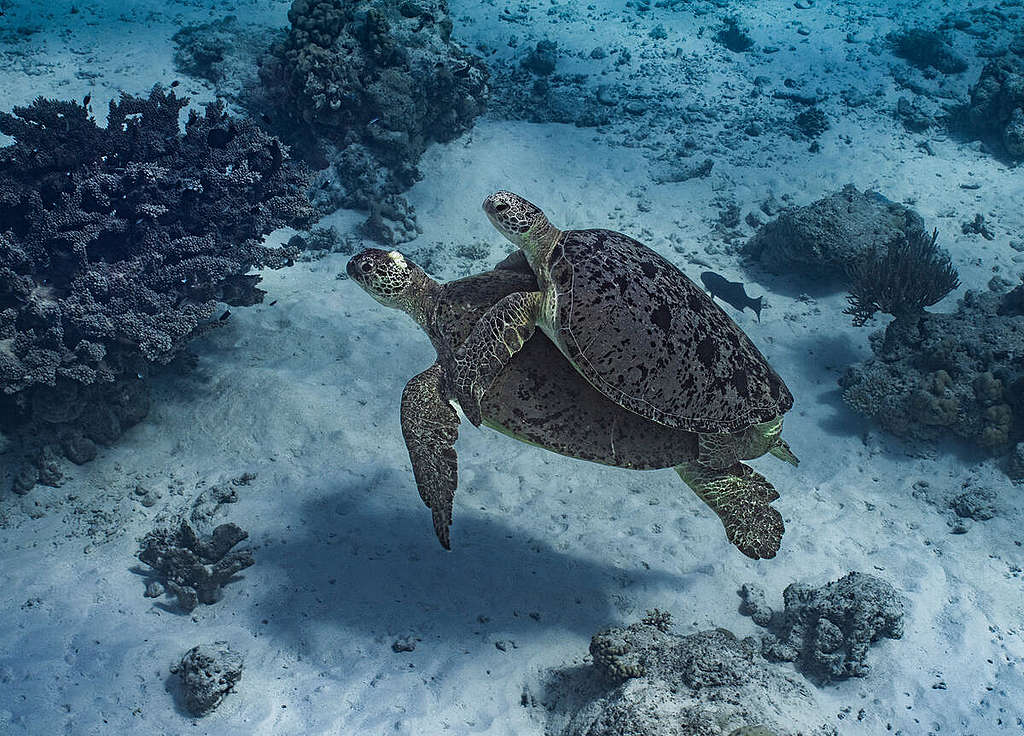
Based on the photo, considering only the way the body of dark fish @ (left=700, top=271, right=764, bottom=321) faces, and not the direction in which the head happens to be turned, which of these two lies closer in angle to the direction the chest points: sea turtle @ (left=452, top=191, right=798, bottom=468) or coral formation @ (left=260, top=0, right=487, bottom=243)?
the coral formation

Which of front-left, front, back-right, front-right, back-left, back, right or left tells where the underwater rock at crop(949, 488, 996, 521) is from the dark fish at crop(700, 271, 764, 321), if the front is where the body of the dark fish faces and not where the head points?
back-left

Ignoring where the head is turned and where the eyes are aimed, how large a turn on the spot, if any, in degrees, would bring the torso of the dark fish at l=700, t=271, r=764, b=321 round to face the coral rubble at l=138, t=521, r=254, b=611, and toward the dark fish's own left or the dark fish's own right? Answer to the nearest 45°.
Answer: approximately 45° to the dark fish's own left

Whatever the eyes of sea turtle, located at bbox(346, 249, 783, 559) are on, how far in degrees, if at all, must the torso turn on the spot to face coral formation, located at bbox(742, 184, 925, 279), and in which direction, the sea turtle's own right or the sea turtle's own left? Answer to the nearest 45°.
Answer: approximately 135° to the sea turtle's own right

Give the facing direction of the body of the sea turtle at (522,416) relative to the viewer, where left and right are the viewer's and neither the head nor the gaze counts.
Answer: facing to the left of the viewer

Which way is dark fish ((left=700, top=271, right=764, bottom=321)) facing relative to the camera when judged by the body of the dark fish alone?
to the viewer's left

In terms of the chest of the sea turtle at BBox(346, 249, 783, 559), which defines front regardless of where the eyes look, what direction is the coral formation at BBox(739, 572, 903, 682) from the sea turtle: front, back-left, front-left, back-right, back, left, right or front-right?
back

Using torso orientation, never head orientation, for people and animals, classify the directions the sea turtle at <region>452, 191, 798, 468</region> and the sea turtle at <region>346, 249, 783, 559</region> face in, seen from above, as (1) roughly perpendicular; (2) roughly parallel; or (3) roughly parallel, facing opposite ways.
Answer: roughly parallel
